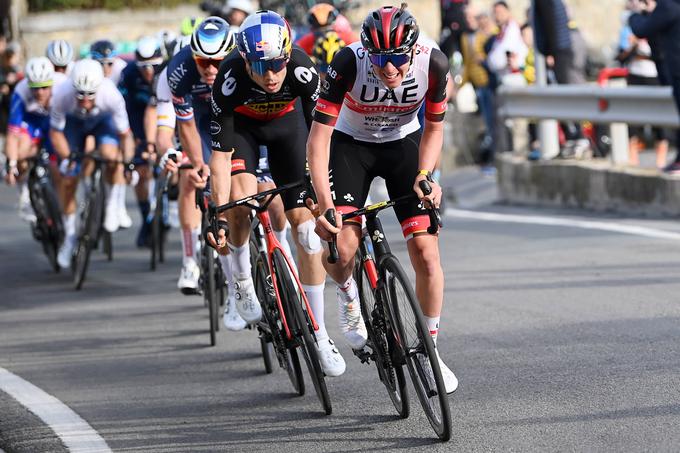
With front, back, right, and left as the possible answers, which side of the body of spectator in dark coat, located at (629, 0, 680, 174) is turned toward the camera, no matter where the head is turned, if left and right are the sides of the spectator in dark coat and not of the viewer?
left

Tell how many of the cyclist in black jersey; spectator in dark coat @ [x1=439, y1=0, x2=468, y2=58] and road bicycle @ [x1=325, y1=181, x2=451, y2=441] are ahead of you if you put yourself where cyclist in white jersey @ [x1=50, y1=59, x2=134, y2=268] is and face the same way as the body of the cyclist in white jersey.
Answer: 2

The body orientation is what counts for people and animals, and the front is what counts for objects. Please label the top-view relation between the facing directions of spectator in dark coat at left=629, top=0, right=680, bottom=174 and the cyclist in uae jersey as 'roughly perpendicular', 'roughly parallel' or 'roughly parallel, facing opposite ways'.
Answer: roughly perpendicular

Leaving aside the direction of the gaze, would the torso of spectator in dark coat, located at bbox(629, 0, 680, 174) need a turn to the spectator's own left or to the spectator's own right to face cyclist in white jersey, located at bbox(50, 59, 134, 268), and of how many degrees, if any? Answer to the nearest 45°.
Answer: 0° — they already face them

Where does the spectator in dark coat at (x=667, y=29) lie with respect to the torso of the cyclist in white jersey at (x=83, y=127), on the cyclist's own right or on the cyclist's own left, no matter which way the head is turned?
on the cyclist's own left
